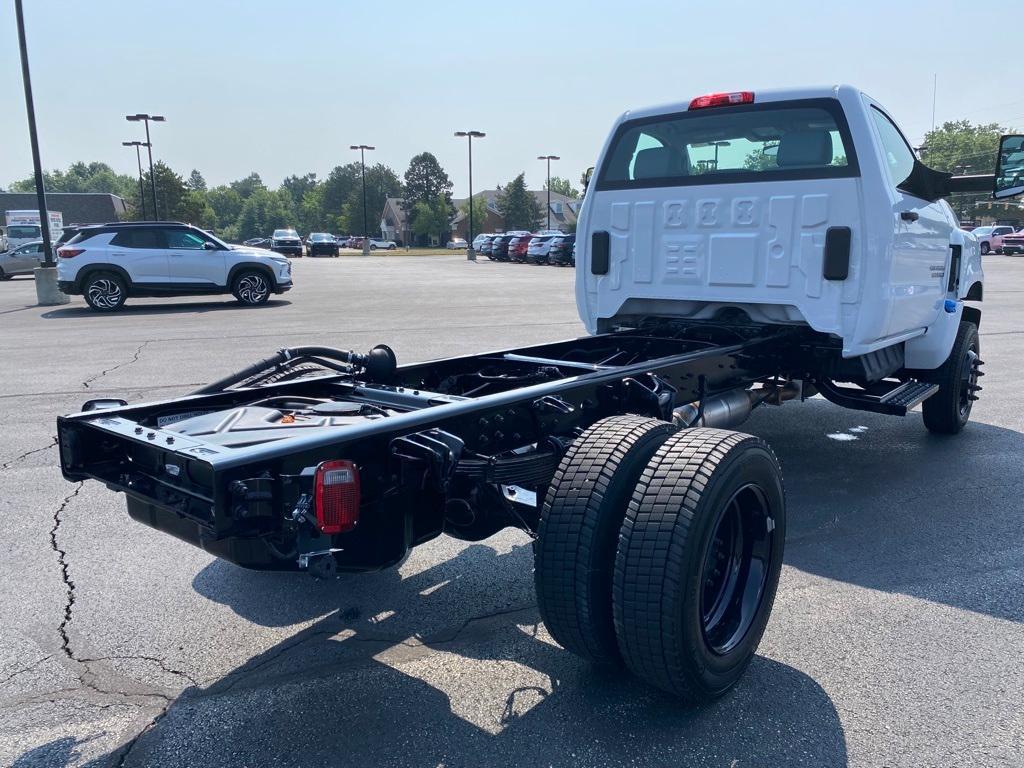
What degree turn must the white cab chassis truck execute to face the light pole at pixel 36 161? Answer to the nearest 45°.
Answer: approximately 90° to its left

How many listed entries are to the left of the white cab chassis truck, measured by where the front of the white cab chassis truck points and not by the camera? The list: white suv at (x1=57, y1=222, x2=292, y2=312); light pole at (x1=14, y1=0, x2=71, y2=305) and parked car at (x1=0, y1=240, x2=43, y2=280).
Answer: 3

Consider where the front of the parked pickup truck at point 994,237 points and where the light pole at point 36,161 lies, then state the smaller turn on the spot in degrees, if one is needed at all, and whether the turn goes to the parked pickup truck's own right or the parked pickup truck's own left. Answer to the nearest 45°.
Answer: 0° — it already faces it

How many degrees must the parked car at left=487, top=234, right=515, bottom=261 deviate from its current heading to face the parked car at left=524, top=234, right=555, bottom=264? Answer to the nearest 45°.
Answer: approximately 90° to its right

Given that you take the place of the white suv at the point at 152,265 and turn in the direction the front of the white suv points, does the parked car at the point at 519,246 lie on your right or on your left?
on your left

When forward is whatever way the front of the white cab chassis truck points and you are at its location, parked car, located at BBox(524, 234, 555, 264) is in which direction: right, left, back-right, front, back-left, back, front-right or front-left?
front-left

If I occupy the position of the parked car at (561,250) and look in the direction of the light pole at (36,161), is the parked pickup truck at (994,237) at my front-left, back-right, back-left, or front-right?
back-left

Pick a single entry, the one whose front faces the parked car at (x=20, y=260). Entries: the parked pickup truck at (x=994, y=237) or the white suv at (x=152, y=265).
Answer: the parked pickup truck at (x=994, y=237)

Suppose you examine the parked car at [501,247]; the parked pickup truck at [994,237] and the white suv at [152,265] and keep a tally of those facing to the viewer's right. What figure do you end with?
1

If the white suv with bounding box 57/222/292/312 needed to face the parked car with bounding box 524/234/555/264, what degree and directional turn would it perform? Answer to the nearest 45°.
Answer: approximately 45° to its left

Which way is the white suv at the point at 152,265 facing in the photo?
to the viewer's right
